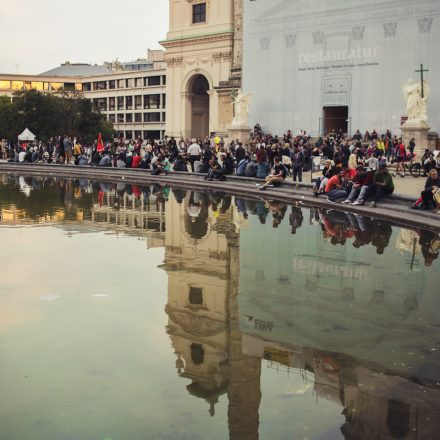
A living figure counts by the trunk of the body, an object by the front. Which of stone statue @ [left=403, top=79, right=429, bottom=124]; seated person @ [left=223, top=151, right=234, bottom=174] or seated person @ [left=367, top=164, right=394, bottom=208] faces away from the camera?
seated person @ [left=223, top=151, right=234, bottom=174]

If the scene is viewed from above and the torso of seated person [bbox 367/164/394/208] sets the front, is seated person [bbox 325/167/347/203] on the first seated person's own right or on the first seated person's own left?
on the first seated person's own right

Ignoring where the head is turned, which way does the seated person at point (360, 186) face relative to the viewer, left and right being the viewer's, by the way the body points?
facing the viewer and to the left of the viewer

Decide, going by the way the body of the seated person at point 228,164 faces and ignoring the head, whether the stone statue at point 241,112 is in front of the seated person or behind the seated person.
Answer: in front

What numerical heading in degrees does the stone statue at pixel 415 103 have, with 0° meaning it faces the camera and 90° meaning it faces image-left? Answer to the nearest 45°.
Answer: approximately 45°

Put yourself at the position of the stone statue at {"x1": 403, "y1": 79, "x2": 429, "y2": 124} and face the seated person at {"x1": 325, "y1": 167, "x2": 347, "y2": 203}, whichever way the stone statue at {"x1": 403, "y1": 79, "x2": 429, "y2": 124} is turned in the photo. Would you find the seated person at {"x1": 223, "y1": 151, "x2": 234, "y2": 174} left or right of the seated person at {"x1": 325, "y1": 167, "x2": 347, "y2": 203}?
right

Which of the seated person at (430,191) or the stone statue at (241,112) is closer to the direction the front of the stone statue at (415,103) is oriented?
the seated person

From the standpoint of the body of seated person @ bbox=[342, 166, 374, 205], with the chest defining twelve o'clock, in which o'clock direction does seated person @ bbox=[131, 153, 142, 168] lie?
seated person @ bbox=[131, 153, 142, 168] is roughly at 3 o'clock from seated person @ bbox=[342, 166, 374, 205].

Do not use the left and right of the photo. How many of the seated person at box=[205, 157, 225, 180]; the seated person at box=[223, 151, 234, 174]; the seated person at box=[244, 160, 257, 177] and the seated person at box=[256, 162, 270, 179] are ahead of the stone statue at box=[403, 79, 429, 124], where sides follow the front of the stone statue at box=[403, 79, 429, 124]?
4
